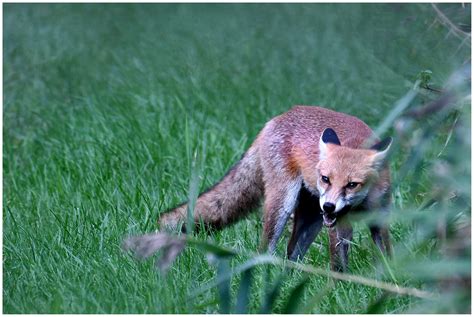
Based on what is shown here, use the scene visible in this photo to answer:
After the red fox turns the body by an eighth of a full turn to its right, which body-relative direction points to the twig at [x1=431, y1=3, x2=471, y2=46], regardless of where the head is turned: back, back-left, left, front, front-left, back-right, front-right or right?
front-left

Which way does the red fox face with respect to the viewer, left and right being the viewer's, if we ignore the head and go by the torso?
facing the viewer and to the right of the viewer
